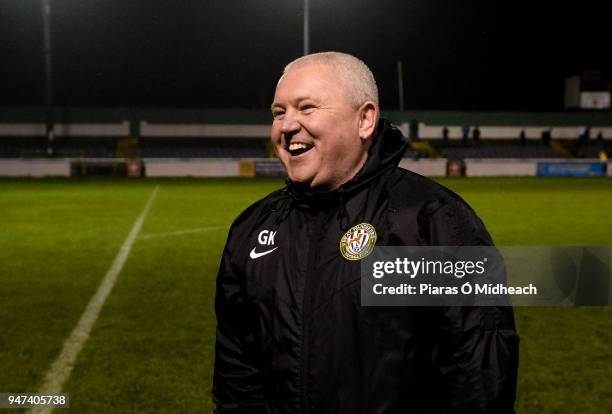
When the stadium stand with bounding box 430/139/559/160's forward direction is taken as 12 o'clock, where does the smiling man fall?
The smiling man is roughly at 12 o'clock from the stadium stand.

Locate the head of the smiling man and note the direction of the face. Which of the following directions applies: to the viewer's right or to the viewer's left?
to the viewer's left

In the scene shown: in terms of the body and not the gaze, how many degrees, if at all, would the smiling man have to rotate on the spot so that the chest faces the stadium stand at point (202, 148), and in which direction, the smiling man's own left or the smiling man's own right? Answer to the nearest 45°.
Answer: approximately 135° to the smiling man's own right

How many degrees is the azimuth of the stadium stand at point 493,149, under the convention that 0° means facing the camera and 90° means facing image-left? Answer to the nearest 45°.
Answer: approximately 0°

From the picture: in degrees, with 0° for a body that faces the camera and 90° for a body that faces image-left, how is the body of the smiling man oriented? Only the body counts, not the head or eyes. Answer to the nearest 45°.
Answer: approximately 45°

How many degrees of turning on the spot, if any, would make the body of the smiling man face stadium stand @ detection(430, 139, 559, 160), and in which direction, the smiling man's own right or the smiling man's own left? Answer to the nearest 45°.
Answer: approximately 135° to the smiling man's own right
